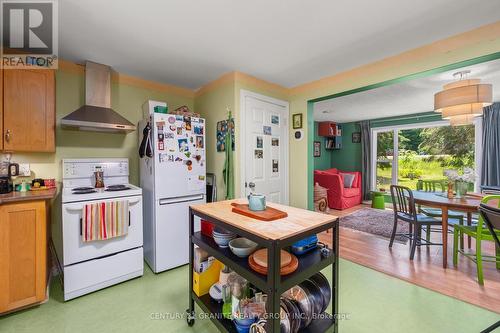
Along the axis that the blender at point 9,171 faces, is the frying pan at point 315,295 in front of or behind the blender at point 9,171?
in front

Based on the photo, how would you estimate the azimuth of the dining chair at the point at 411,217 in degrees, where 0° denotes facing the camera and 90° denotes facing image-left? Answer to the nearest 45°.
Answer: approximately 225°

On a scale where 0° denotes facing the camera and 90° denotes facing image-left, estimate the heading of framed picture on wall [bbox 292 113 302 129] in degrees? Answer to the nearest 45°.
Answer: approximately 45°

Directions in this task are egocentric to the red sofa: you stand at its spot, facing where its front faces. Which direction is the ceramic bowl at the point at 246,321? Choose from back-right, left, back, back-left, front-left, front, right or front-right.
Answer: front-right

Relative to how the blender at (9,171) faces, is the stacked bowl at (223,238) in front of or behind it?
in front

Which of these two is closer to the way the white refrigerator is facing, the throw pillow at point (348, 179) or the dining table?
the dining table

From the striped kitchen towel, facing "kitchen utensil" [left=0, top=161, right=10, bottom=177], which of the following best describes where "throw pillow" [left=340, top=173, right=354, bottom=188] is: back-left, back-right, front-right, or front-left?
back-right

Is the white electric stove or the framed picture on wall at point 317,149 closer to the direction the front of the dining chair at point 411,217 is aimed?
the framed picture on wall

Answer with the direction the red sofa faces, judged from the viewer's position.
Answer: facing the viewer and to the right of the viewer
